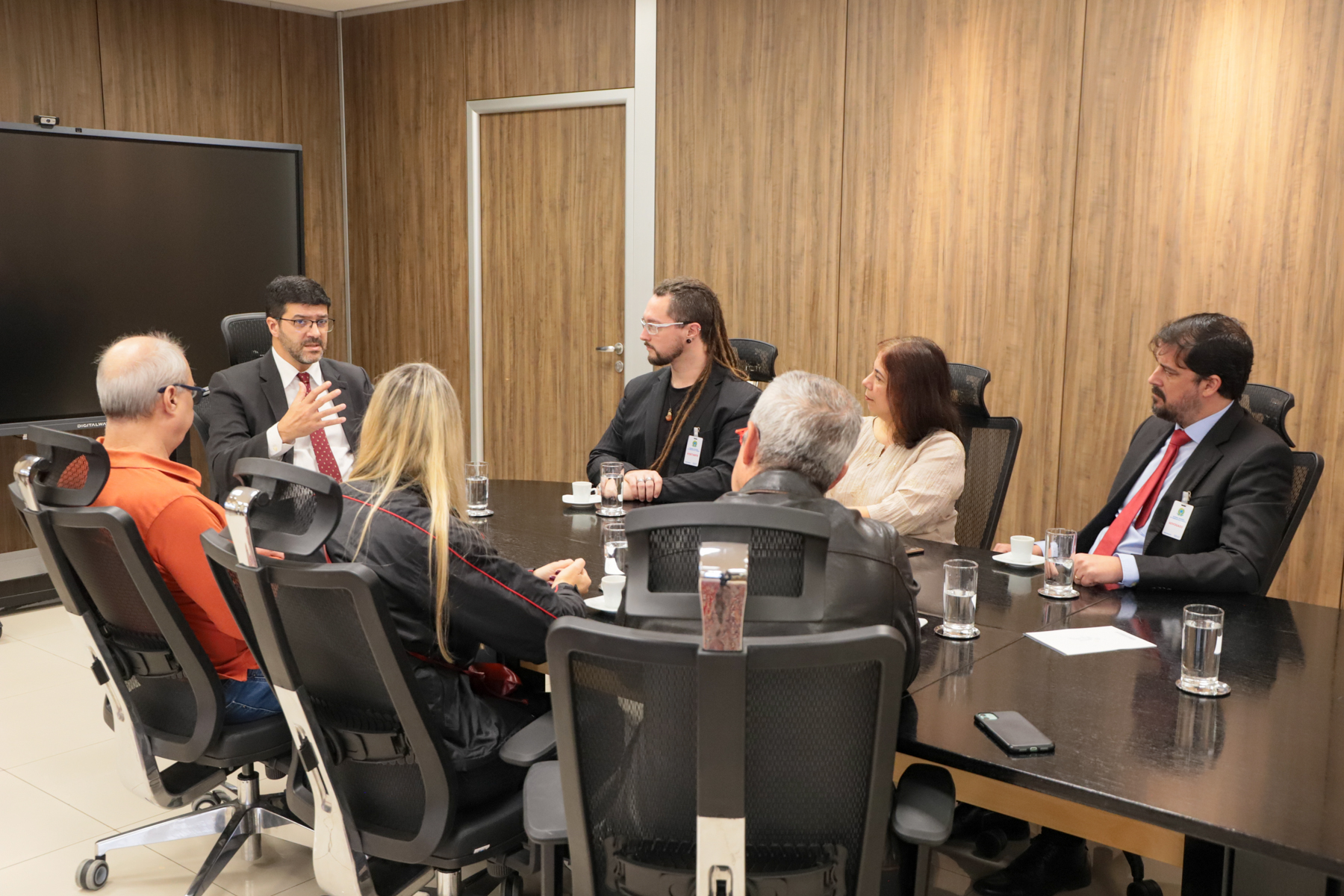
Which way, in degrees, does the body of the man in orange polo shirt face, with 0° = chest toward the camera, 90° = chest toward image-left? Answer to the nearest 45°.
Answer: approximately 225°

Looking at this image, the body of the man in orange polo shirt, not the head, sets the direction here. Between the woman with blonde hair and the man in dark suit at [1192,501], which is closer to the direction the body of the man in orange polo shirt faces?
the man in dark suit

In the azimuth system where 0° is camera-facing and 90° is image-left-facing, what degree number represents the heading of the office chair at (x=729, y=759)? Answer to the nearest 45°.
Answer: approximately 180°

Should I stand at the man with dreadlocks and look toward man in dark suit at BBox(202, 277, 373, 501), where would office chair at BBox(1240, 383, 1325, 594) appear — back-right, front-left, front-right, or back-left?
back-left

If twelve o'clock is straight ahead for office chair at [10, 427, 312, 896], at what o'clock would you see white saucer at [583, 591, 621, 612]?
The white saucer is roughly at 2 o'clock from the office chair.

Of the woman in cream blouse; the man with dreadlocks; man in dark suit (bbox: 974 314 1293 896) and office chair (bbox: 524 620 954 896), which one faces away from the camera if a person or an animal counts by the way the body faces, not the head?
the office chair

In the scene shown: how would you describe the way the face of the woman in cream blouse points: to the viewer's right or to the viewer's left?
to the viewer's left

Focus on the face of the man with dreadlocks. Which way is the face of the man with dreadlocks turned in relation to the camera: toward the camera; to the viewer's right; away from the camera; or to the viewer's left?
to the viewer's left

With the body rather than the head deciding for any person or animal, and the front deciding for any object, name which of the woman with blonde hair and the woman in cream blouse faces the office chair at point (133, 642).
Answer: the woman in cream blouse

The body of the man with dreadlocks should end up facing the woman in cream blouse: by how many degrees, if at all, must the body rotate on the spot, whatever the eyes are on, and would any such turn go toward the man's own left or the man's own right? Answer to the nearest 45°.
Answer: approximately 90° to the man's own left

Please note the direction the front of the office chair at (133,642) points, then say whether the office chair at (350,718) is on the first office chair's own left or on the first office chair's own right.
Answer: on the first office chair's own right

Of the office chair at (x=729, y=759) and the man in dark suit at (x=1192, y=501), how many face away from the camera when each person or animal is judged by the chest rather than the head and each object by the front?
1

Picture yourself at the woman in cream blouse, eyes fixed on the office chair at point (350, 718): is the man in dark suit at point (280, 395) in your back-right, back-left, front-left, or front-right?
front-right

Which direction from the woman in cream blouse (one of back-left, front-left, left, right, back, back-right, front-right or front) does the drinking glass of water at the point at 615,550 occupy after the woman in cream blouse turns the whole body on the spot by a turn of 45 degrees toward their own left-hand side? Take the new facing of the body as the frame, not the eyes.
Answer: front-right

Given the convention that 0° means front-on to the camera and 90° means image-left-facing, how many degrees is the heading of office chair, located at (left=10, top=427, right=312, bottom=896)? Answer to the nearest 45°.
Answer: approximately 225°

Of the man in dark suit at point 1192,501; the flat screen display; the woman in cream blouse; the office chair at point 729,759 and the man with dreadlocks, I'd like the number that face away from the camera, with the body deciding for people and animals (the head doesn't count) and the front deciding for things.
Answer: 1

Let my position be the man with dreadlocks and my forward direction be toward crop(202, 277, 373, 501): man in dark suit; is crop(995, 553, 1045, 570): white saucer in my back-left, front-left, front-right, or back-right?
back-left

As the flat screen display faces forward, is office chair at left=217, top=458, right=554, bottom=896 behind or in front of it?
in front

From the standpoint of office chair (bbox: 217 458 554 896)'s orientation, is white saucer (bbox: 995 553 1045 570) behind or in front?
in front
